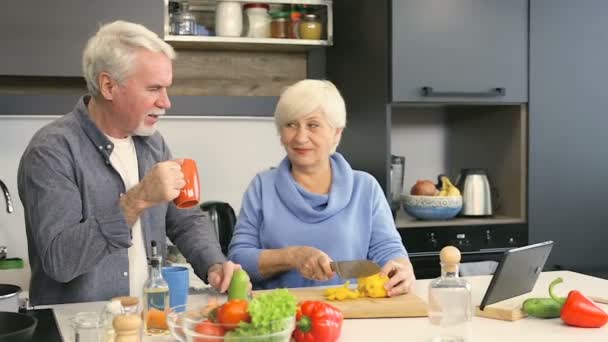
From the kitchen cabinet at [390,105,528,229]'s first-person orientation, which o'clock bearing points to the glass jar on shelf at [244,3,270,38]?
The glass jar on shelf is roughly at 2 o'clock from the kitchen cabinet.

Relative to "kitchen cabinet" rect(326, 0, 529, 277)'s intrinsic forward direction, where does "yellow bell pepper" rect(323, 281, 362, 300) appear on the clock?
The yellow bell pepper is roughly at 12 o'clock from the kitchen cabinet.

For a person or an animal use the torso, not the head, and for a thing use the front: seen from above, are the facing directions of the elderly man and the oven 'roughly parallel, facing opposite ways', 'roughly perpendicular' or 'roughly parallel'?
roughly perpendicular

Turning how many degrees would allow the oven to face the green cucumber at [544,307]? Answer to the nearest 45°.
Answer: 0° — it already faces it

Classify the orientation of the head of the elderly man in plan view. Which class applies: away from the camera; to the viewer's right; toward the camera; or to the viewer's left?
to the viewer's right

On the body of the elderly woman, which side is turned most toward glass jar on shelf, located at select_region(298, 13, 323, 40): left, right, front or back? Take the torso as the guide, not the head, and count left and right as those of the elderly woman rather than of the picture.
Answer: back

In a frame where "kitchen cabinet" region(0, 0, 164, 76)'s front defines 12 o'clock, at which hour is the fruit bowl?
The fruit bowl is roughly at 9 o'clock from the kitchen cabinet.
